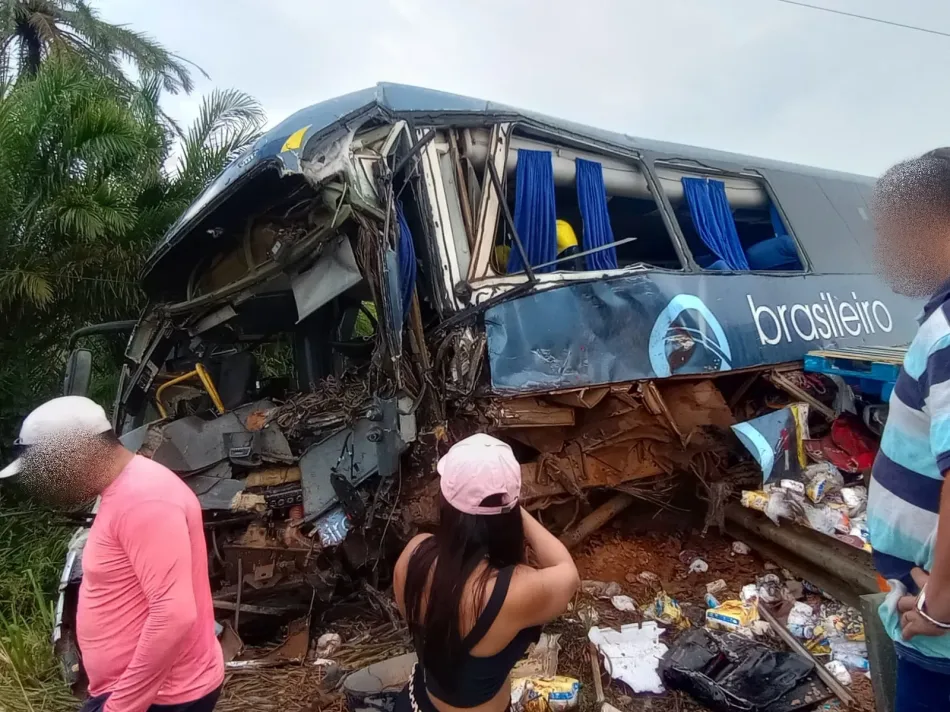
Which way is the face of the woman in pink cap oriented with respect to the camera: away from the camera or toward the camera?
away from the camera

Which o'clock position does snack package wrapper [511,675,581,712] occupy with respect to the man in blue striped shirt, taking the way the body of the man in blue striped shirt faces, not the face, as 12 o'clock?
The snack package wrapper is roughly at 1 o'clock from the man in blue striped shirt.

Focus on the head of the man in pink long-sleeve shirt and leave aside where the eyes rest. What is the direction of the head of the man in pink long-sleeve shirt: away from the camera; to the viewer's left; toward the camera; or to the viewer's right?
to the viewer's left

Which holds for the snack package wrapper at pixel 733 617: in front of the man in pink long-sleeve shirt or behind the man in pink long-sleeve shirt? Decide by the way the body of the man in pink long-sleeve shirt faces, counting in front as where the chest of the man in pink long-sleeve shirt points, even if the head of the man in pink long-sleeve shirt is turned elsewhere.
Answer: behind

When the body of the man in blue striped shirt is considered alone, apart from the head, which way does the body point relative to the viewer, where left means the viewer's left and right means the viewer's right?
facing to the left of the viewer

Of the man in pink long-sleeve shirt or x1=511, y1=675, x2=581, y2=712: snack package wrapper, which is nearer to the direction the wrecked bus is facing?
the man in pink long-sleeve shirt

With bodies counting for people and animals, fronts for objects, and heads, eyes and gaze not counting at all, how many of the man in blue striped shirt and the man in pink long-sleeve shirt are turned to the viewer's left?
2

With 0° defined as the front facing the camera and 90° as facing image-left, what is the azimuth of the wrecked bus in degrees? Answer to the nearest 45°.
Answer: approximately 45°

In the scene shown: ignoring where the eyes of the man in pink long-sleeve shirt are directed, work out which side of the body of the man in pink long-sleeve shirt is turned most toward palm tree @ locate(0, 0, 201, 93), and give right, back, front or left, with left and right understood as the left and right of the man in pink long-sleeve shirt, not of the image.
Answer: right

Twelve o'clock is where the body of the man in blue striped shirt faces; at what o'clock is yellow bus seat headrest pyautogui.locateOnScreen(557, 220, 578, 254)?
The yellow bus seat headrest is roughly at 2 o'clock from the man in blue striped shirt.

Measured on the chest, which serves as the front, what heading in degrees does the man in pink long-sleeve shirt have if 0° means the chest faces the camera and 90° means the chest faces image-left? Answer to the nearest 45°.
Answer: approximately 90°

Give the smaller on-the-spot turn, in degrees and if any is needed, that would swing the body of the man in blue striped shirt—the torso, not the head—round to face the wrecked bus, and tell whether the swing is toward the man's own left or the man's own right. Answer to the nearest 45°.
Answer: approximately 45° to the man's own right
